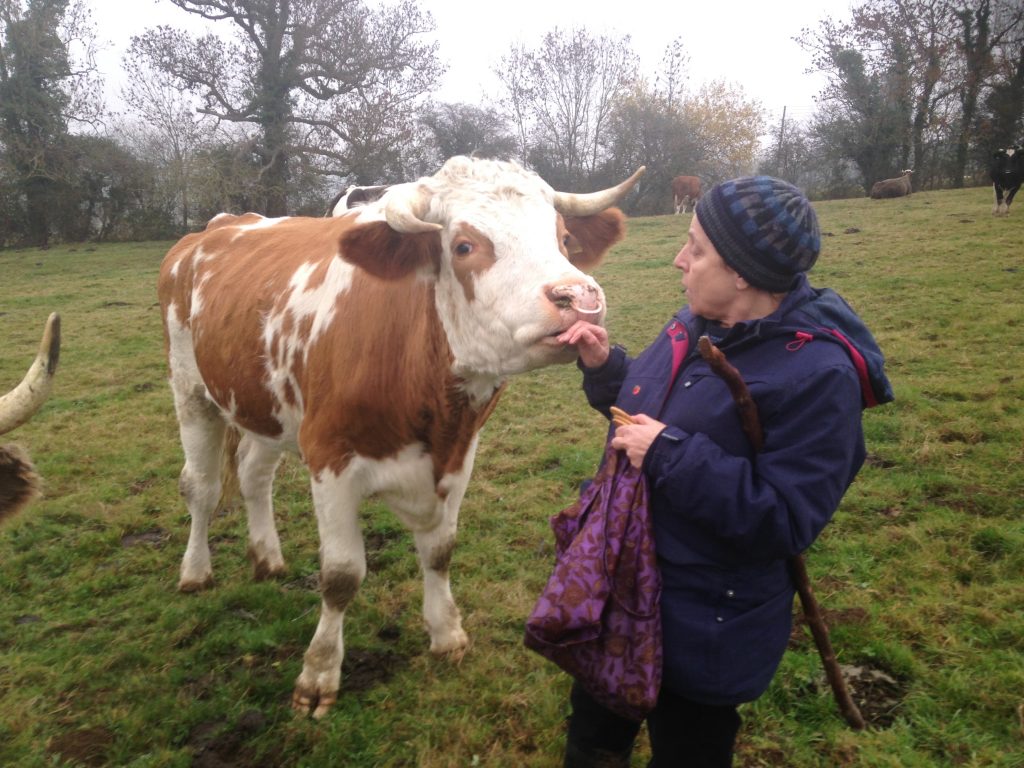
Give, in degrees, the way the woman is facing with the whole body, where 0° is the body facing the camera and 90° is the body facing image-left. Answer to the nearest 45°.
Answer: approximately 90°

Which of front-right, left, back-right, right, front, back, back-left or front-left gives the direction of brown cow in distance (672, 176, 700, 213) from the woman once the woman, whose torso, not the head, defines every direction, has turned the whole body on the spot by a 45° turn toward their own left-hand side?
back-right

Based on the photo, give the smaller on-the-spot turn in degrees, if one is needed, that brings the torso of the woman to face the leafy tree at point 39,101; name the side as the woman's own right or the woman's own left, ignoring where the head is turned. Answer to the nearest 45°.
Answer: approximately 45° to the woman's own right

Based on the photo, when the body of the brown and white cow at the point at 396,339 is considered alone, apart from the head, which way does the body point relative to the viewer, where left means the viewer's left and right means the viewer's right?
facing the viewer and to the right of the viewer

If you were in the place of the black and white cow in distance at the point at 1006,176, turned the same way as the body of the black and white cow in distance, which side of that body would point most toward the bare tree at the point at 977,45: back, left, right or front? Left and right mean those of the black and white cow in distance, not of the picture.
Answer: back

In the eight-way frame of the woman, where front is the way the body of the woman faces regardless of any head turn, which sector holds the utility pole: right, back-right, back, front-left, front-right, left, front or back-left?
right

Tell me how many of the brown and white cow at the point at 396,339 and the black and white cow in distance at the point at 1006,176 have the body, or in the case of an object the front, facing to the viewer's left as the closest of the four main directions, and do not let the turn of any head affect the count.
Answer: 0

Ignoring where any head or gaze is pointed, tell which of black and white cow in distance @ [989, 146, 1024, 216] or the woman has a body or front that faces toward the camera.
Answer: the black and white cow in distance

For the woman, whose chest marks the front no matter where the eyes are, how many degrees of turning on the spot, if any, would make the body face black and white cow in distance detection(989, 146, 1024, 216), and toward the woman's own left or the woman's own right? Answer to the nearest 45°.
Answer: approximately 90° to the woman's own right

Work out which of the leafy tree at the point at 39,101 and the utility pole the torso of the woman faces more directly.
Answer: the leafy tree

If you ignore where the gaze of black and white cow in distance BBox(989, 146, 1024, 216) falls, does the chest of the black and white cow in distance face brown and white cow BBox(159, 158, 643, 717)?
yes

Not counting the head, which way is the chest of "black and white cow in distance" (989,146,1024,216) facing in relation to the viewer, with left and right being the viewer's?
facing the viewer

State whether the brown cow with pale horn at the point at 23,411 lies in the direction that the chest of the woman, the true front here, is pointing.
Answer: yes

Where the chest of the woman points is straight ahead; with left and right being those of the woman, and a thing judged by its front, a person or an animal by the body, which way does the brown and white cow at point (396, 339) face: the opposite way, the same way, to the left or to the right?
the opposite way

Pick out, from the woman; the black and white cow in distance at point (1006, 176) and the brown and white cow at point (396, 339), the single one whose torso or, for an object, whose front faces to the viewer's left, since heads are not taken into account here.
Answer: the woman

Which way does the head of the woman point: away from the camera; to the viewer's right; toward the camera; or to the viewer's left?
to the viewer's left
